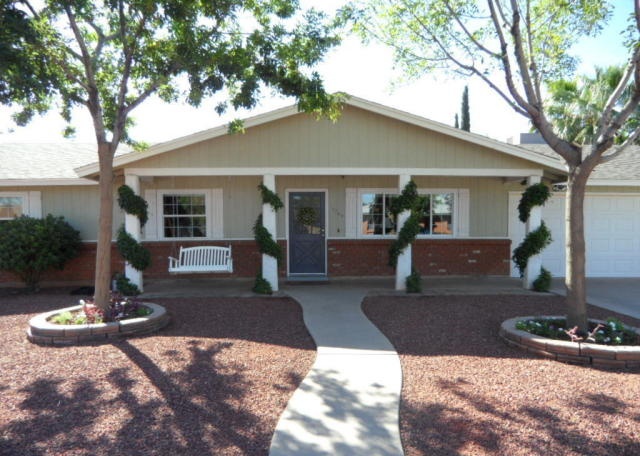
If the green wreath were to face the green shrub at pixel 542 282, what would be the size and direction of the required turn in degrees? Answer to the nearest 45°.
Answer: approximately 90° to its left

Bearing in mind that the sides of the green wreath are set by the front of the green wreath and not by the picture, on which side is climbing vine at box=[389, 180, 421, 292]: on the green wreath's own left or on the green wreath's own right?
on the green wreath's own left

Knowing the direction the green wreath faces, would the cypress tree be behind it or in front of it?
behind

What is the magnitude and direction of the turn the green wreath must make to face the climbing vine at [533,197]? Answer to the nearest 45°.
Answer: approximately 45° to its left

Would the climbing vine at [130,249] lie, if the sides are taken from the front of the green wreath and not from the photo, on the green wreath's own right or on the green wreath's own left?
on the green wreath's own right

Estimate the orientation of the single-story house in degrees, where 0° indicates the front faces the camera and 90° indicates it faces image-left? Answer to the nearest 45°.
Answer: approximately 0°
